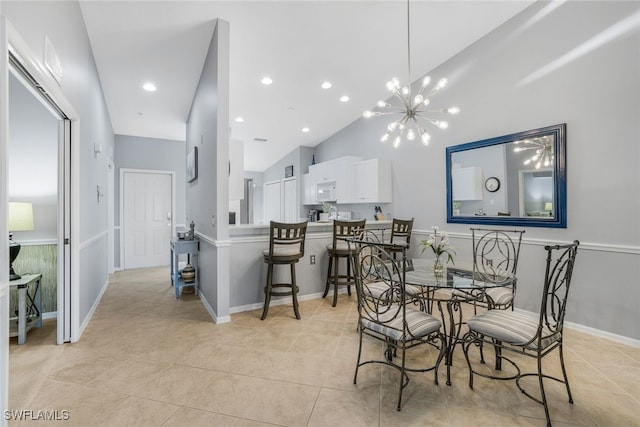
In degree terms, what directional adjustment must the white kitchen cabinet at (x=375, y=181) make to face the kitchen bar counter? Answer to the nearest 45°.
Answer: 0° — it already faces it

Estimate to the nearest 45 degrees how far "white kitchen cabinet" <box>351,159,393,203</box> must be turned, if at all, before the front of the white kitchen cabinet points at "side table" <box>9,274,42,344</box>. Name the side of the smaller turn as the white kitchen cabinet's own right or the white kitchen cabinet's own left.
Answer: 0° — it already faces it

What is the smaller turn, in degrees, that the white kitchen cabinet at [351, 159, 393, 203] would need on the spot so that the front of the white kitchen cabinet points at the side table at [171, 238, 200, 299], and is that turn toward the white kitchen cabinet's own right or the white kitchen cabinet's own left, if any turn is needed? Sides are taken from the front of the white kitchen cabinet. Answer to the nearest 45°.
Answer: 0° — it already faces it

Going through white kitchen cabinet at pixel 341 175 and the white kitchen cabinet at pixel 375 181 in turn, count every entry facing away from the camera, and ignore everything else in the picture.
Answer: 0

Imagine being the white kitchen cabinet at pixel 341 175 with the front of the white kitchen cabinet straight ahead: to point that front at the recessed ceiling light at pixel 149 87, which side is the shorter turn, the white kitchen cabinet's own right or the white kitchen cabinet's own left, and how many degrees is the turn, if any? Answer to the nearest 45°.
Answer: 0° — it already faces it

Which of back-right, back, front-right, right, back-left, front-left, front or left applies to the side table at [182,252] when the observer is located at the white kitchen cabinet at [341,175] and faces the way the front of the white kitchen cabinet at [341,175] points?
front

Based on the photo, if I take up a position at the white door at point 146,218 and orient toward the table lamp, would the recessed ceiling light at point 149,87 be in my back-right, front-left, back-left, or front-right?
front-left

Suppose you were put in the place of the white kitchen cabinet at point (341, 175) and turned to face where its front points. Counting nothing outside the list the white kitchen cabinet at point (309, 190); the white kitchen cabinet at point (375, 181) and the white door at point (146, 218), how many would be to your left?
1

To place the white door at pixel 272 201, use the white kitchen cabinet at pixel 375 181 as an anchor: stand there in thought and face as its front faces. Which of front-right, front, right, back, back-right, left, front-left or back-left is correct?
right

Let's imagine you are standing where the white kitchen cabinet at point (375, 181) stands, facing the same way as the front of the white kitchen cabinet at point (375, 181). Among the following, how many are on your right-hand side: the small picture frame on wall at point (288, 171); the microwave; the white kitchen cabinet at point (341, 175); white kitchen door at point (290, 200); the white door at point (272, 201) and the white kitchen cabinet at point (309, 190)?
6

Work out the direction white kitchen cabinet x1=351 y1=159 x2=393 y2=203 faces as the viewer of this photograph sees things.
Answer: facing the viewer and to the left of the viewer

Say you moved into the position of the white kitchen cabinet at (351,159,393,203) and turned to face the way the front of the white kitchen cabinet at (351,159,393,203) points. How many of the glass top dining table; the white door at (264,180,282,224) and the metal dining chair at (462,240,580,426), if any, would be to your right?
1
